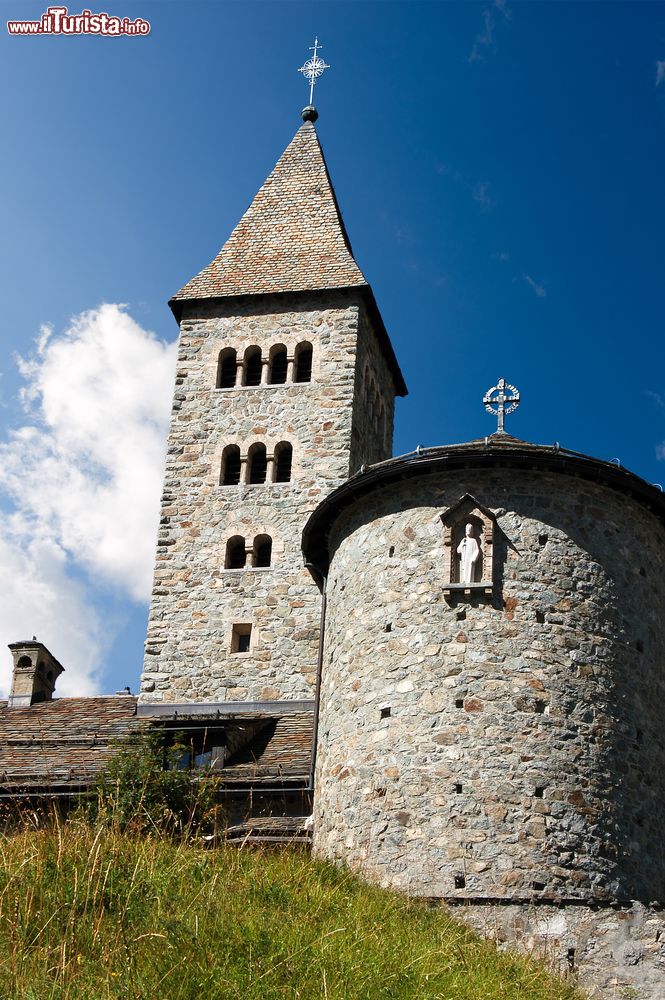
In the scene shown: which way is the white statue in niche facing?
toward the camera

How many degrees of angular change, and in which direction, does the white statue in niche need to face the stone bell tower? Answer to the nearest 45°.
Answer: approximately 135° to its right
